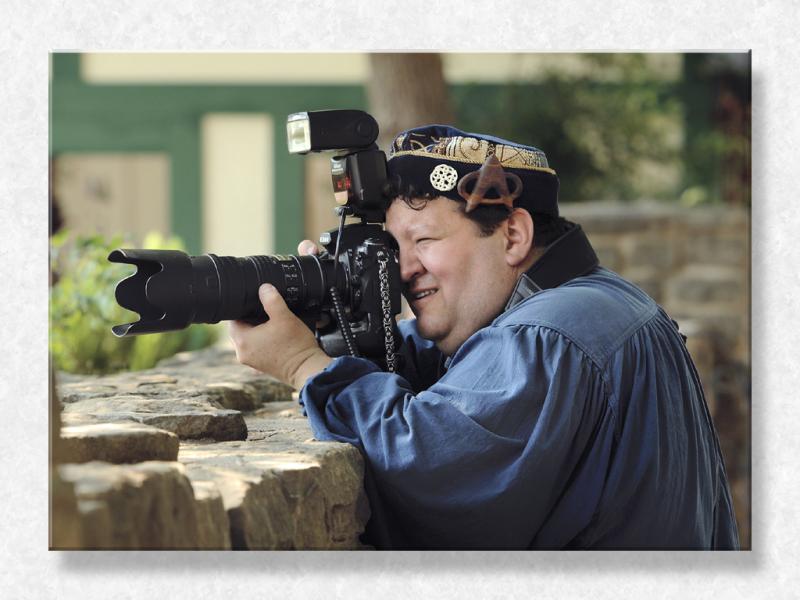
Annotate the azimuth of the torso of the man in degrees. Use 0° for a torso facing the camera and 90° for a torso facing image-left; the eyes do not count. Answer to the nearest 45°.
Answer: approximately 90°

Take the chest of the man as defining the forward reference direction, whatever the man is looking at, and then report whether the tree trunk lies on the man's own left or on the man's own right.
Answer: on the man's own right
